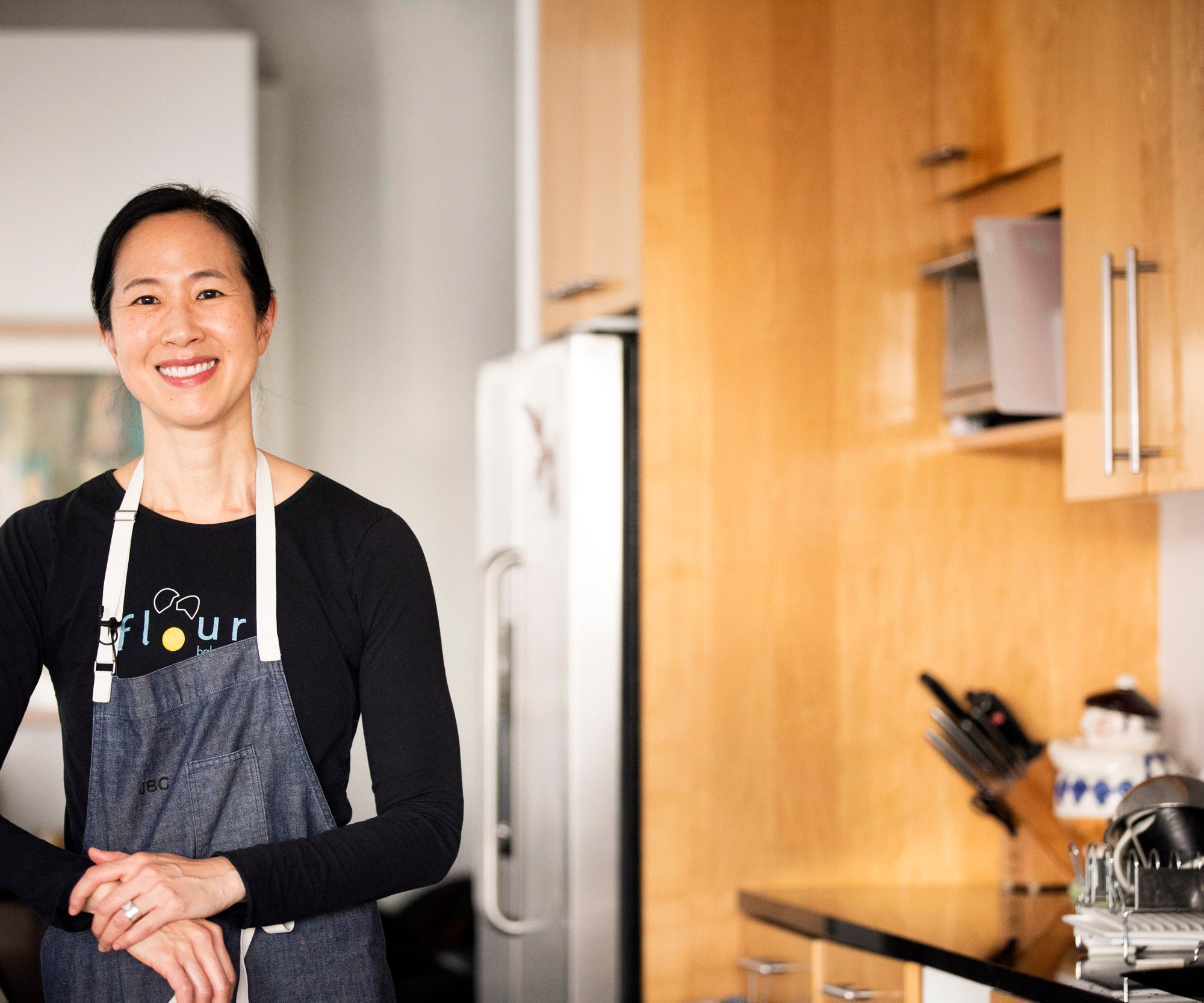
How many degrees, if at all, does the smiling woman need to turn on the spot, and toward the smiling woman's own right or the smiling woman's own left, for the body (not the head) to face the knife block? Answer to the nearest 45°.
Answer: approximately 135° to the smiling woman's own left

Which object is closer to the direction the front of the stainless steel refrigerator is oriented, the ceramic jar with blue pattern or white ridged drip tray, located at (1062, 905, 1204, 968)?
the white ridged drip tray

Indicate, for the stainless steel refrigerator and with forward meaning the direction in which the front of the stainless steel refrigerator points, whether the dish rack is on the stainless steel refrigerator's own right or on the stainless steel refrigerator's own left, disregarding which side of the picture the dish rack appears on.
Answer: on the stainless steel refrigerator's own left

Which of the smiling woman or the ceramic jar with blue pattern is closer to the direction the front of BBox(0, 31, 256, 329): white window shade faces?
the smiling woman

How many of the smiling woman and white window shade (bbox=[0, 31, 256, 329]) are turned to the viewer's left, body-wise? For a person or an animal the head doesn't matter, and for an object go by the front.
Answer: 0

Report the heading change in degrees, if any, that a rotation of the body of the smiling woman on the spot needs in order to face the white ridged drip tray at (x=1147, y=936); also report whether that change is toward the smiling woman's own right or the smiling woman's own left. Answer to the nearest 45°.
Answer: approximately 135° to the smiling woman's own left

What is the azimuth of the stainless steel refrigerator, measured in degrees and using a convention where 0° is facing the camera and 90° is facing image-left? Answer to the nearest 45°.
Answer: approximately 45°

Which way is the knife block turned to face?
to the viewer's left

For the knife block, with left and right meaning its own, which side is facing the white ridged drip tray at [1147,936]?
left

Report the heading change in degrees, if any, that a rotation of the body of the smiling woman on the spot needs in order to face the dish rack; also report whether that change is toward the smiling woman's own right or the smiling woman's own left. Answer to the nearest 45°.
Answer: approximately 135° to the smiling woman's own left

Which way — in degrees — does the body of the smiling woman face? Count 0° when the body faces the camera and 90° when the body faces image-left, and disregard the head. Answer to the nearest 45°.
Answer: approximately 0°

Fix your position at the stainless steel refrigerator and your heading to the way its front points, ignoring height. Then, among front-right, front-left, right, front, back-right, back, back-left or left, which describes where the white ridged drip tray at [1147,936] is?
left
